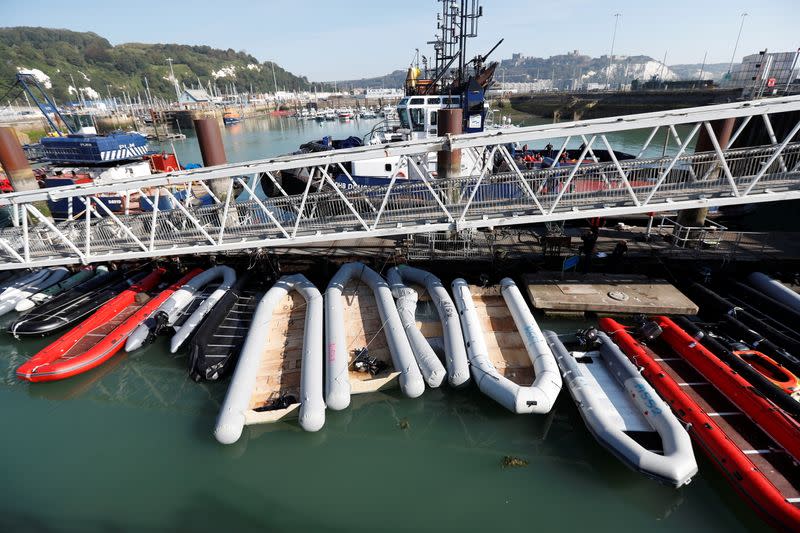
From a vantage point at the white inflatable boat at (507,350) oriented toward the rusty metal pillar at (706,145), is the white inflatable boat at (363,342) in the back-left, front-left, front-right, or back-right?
back-left

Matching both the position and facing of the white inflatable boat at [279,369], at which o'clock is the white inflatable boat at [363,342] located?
the white inflatable boat at [363,342] is roughly at 3 o'clock from the white inflatable boat at [279,369].

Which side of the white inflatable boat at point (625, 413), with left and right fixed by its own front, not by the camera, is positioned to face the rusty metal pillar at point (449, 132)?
back

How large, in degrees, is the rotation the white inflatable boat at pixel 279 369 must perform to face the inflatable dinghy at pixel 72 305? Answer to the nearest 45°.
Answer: approximately 45° to its left

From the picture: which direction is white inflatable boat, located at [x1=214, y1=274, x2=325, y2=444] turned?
away from the camera

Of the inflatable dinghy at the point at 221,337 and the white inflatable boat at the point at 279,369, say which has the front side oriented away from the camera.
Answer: the white inflatable boat

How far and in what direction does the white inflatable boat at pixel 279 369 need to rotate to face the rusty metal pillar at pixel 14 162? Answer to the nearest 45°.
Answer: approximately 45° to its left

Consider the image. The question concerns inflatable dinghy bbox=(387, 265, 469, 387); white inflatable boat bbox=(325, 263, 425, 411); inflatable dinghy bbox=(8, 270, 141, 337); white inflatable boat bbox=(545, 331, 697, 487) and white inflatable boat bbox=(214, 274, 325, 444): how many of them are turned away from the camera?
3

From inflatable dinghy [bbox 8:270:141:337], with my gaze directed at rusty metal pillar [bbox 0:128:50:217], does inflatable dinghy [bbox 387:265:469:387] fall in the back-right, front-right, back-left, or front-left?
back-right

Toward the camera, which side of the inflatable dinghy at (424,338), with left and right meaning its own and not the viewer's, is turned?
back

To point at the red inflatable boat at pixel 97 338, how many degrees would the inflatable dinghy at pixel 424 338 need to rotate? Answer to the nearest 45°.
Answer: approximately 90° to its left

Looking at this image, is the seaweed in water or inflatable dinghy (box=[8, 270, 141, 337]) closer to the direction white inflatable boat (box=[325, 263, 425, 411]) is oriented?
the inflatable dinghy

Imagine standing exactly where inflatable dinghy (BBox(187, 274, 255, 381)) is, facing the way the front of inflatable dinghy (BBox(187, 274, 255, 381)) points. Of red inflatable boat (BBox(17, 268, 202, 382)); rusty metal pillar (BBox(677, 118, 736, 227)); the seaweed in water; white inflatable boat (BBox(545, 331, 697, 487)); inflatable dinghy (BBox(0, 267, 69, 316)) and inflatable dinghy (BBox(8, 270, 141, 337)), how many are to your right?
3

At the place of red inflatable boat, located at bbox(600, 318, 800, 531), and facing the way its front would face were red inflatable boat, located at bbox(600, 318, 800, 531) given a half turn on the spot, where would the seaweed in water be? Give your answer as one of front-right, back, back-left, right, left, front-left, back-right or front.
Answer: left

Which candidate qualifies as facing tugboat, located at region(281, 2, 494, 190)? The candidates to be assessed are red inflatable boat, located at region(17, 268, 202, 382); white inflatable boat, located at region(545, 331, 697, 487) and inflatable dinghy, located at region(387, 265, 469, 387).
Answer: the inflatable dinghy

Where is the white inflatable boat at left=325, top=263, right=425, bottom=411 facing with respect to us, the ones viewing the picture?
facing away from the viewer

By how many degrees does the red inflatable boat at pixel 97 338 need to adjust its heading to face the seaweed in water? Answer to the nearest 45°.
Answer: approximately 90° to its left
